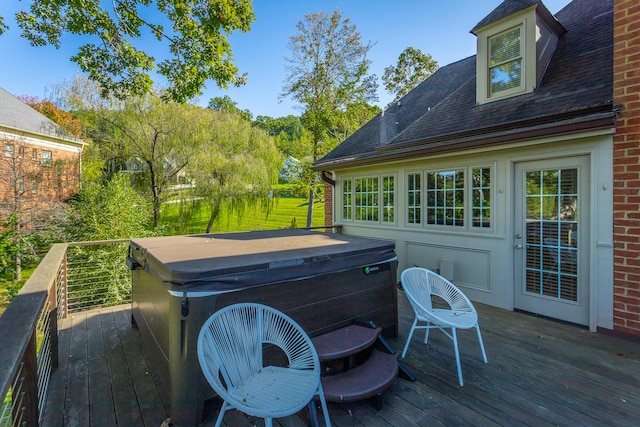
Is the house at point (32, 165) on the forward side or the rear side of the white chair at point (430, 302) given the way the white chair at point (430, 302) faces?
on the rear side

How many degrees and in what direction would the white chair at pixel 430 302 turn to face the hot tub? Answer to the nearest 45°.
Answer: approximately 90° to its right

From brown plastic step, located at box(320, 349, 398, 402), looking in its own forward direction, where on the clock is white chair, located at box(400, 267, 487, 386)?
The white chair is roughly at 9 o'clock from the brown plastic step.

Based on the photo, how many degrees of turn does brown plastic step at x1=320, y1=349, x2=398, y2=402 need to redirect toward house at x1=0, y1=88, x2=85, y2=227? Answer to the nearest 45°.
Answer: approximately 180°

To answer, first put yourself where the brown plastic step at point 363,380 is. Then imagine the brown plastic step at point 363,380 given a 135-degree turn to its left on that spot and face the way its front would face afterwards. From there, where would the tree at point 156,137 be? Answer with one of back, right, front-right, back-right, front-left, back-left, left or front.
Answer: front-left

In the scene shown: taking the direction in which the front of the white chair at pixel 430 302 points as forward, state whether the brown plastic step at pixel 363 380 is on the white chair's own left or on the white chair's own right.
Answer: on the white chair's own right

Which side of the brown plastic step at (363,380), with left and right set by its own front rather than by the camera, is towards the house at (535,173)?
left

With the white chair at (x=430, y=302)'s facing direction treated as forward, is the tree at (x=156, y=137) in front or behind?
behind

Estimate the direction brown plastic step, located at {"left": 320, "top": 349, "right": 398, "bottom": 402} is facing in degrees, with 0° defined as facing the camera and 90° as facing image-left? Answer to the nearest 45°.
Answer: approximately 315°

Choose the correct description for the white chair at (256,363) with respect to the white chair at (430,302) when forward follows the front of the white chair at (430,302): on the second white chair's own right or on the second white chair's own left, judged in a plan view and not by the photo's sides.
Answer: on the second white chair's own right
